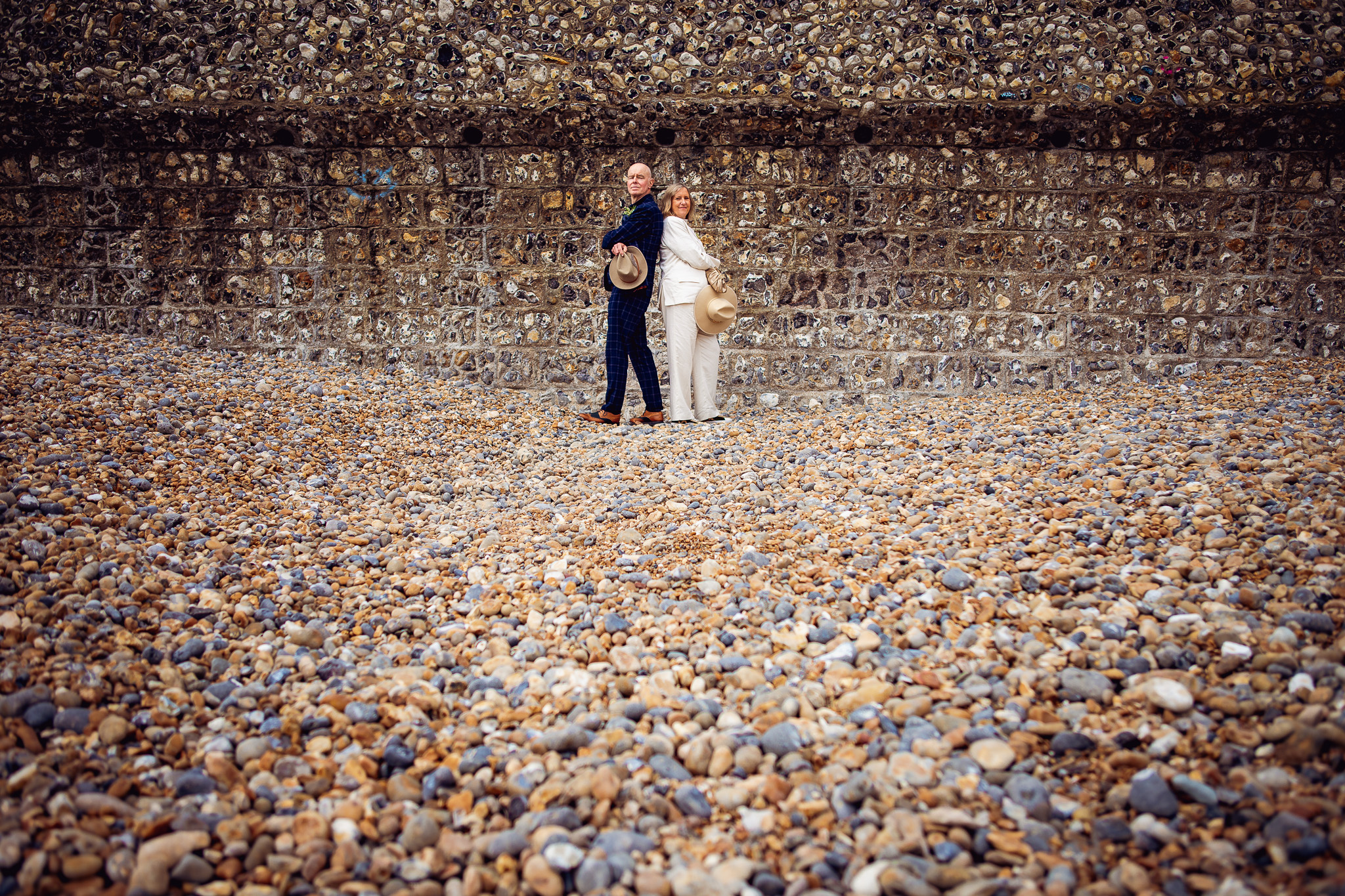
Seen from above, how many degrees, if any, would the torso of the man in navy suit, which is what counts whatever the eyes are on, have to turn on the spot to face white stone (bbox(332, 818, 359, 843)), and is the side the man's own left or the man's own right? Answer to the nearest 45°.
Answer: approximately 90° to the man's own left

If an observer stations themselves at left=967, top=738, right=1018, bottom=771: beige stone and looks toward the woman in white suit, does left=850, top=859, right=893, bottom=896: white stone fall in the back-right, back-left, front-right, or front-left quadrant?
back-left

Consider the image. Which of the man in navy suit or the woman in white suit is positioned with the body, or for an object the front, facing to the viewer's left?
the man in navy suit

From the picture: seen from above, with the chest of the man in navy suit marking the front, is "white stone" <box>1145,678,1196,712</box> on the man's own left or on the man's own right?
on the man's own left

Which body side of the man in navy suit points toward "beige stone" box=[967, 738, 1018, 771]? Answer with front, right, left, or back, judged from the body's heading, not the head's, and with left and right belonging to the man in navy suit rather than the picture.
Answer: left

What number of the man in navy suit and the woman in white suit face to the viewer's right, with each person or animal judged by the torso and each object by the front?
1

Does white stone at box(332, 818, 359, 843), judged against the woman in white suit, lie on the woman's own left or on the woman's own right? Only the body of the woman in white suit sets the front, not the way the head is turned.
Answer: on the woman's own right

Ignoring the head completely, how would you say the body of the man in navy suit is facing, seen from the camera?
to the viewer's left

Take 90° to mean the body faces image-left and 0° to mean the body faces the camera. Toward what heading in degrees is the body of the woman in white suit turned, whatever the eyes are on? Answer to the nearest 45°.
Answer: approximately 270°
